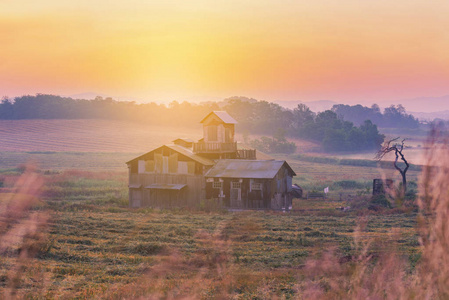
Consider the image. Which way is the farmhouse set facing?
toward the camera

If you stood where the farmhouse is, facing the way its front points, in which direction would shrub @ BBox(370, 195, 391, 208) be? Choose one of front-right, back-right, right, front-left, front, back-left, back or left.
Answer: left

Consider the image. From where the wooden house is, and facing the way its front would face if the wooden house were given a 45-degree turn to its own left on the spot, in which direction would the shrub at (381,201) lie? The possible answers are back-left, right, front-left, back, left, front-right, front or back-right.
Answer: front-left

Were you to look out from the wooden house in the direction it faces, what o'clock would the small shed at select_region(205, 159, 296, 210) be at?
The small shed is roughly at 10 o'clock from the wooden house.
